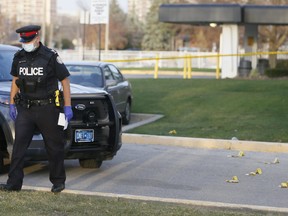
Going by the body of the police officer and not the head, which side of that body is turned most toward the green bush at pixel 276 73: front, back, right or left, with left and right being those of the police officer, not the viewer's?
back

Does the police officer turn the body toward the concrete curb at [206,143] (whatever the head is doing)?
no

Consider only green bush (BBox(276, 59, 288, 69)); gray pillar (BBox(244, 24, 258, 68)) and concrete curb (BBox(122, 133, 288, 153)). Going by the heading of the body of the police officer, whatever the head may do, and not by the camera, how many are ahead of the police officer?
0

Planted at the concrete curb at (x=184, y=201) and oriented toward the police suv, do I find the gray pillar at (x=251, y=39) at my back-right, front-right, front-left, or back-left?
front-right

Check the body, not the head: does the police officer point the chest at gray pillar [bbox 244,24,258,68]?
no

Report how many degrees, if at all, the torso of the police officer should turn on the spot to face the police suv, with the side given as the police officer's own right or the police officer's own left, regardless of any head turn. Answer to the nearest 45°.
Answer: approximately 135° to the police officer's own right

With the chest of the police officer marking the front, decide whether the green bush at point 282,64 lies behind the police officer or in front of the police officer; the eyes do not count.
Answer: behind

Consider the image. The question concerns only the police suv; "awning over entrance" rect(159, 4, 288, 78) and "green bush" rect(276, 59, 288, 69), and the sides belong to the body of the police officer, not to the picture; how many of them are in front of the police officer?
0

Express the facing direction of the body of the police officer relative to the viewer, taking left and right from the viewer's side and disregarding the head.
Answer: facing the viewer and to the left of the viewer

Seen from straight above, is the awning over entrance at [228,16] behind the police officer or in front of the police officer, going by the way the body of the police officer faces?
behind
